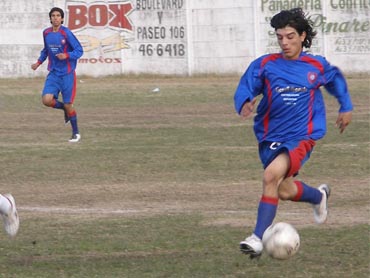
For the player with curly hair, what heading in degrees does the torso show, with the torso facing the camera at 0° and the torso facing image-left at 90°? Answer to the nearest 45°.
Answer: approximately 45°

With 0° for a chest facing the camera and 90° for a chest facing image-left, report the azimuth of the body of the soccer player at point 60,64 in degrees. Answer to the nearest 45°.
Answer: approximately 45°

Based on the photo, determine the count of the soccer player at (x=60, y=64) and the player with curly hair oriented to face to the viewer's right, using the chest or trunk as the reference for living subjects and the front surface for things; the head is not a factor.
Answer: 0

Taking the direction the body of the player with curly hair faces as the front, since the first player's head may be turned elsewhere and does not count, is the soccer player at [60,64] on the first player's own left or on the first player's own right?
on the first player's own right

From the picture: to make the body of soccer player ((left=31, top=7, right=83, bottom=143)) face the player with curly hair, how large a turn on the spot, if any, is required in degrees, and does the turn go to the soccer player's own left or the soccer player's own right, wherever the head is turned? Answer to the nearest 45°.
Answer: approximately 45° to the soccer player's own left

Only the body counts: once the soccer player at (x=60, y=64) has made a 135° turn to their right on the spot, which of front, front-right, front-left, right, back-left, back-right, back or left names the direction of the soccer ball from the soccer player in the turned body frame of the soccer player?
back

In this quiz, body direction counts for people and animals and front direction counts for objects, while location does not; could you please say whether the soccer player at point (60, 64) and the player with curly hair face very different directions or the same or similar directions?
same or similar directions
